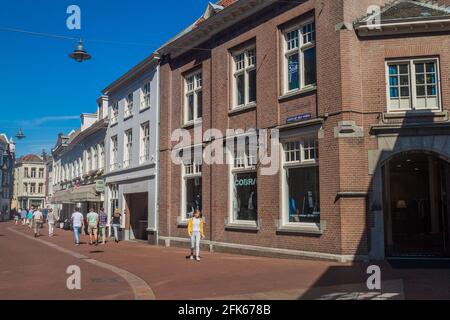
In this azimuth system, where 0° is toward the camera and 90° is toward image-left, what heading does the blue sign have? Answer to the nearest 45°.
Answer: approximately 45°

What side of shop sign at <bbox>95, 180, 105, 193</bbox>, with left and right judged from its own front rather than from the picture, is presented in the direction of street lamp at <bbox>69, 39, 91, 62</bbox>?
front

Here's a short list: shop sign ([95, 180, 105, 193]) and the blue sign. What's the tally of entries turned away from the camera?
0

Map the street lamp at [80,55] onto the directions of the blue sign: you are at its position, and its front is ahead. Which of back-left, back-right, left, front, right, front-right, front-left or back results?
front-right

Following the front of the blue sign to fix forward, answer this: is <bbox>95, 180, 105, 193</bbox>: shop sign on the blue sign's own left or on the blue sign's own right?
on the blue sign's own right

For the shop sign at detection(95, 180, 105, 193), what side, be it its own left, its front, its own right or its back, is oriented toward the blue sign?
front

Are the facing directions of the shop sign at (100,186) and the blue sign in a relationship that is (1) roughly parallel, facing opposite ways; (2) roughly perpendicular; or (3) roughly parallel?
roughly perpendicular

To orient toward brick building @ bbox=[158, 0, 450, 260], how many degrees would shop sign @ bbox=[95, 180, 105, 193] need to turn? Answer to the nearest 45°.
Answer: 0° — it already faces it

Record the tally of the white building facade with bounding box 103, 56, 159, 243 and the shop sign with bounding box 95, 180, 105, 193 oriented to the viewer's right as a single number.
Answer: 0

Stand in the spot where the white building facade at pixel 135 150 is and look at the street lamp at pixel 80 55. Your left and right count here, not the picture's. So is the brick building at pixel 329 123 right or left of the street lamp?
left

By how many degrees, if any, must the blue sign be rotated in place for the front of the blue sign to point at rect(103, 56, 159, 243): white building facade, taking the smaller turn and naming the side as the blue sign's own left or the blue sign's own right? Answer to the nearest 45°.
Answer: approximately 90° to the blue sign's own right

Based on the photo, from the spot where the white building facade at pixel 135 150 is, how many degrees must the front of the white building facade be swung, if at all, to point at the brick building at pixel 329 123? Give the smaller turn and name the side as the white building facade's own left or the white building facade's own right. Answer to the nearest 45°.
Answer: approximately 90° to the white building facade's own left

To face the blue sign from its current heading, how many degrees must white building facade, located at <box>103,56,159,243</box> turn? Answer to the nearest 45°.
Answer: approximately 45° to its left
